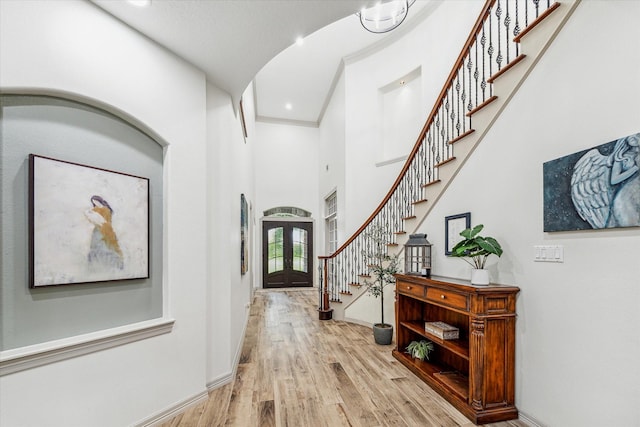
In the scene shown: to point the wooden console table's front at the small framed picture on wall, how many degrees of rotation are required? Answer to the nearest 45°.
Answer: approximately 135° to its right

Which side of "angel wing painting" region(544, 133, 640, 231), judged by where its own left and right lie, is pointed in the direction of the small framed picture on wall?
right

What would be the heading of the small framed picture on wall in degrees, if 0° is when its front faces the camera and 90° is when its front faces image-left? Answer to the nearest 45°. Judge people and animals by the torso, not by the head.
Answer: approximately 45°

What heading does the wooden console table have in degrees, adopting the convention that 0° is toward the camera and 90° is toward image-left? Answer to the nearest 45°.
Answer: approximately 45°

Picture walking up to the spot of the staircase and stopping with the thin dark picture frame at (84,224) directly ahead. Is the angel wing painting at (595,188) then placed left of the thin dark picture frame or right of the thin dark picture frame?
left

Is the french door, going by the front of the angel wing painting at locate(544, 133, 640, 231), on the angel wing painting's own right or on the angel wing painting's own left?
on the angel wing painting's own right

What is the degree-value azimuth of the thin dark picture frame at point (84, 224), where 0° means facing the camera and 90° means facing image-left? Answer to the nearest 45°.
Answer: approximately 315°

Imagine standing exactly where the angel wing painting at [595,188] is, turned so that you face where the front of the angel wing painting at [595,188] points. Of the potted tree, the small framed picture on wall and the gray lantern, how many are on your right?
3
